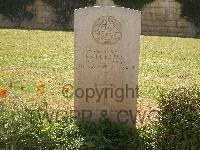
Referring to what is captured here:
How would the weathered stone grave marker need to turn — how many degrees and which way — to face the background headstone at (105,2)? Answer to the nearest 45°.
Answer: approximately 180°

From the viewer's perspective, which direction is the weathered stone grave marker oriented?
toward the camera

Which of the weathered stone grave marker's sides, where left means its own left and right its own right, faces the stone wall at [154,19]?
back
